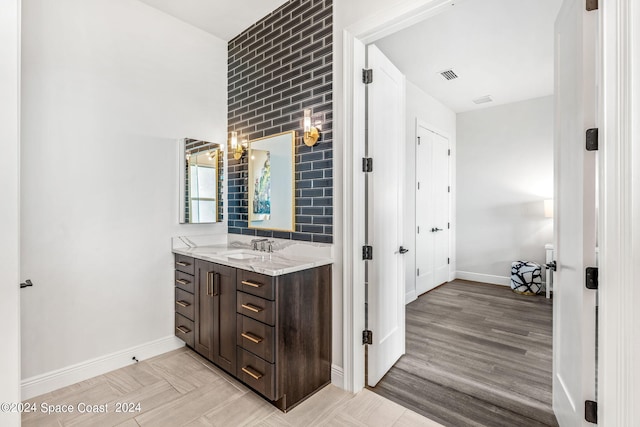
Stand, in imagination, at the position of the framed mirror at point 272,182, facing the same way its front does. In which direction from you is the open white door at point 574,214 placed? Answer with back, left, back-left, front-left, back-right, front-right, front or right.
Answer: left

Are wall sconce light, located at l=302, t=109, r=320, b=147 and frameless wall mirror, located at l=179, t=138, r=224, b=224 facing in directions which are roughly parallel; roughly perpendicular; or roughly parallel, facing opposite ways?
roughly perpendicular

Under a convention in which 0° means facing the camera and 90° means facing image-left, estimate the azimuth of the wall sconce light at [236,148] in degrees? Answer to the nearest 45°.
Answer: approximately 45°

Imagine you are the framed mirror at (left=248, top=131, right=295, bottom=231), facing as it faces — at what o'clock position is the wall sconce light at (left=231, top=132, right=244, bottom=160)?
The wall sconce light is roughly at 3 o'clock from the framed mirror.

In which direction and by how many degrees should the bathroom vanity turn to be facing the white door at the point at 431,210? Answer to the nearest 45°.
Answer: approximately 180°

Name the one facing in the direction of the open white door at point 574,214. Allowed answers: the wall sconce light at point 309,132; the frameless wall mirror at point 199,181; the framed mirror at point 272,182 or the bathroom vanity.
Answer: the frameless wall mirror at point 199,181

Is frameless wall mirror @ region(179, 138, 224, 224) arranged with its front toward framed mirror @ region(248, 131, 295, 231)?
yes

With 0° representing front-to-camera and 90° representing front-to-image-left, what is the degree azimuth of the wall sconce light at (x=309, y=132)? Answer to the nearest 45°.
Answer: approximately 45°

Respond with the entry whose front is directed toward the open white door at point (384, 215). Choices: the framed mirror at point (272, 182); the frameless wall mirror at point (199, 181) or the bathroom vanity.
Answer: the frameless wall mirror at point (199, 181)

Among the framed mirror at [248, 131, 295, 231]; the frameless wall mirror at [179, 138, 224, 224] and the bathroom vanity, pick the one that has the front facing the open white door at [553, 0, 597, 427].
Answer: the frameless wall mirror at [179, 138, 224, 224]

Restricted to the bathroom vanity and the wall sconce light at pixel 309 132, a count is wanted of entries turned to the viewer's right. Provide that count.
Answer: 0

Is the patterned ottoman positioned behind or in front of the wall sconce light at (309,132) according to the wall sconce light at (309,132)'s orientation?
behind

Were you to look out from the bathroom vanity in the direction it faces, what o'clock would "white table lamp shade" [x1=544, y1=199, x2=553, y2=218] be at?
The white table lamp shade is roughly at 7 o'clock from the bathroom vanity.
